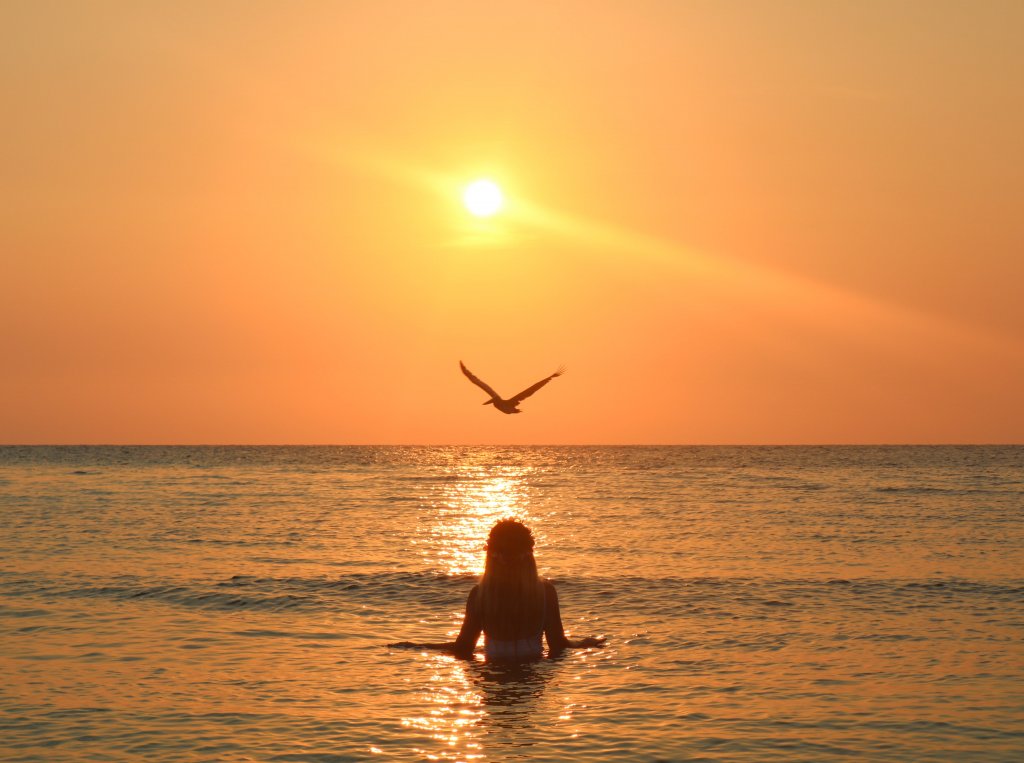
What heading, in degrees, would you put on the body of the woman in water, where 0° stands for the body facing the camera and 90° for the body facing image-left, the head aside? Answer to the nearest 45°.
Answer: approximately 180°

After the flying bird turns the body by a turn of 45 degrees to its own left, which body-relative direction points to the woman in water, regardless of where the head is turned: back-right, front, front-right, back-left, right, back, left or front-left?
front

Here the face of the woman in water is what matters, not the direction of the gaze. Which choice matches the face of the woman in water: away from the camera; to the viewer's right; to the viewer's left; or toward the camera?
away from the camera
